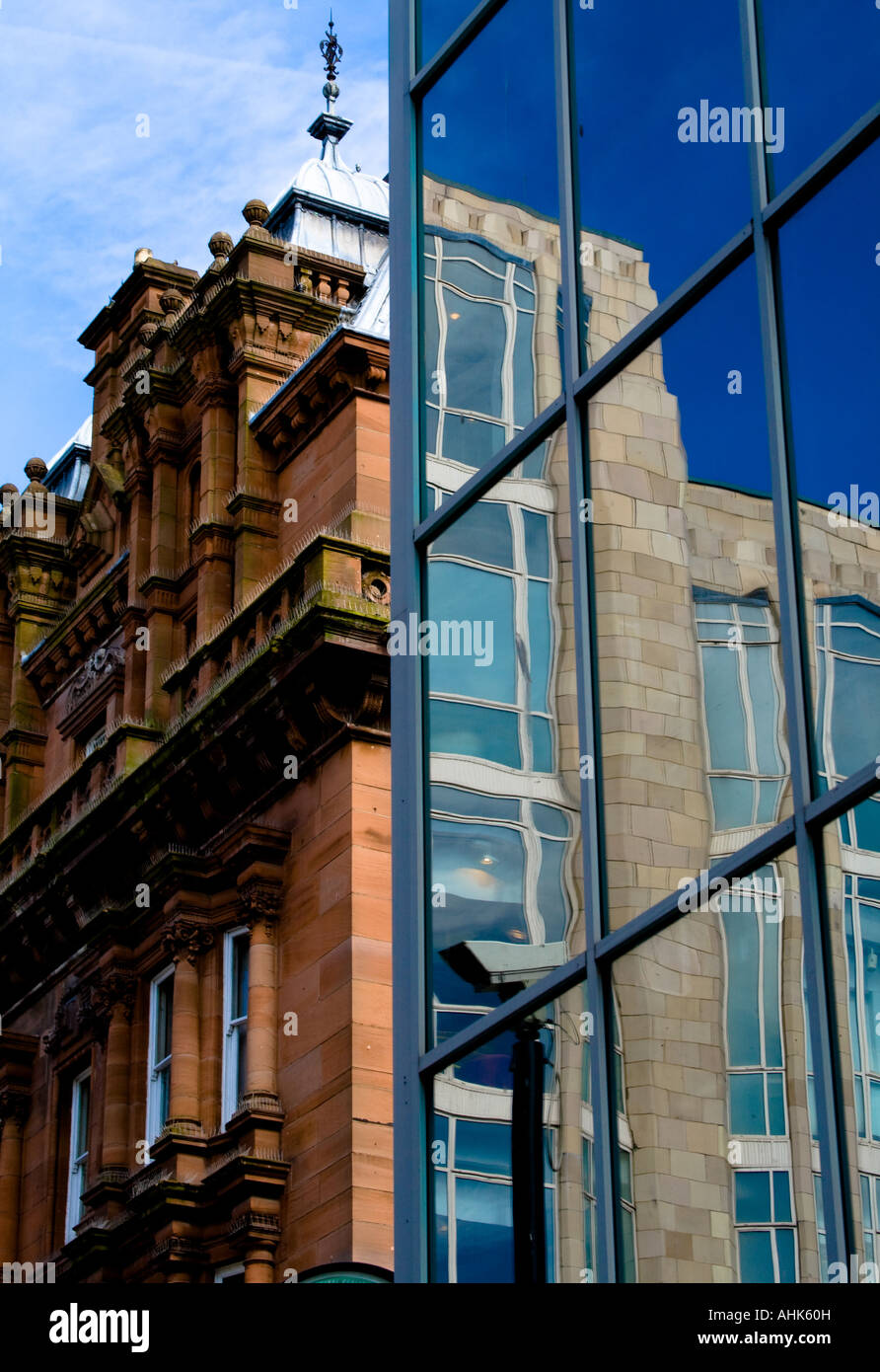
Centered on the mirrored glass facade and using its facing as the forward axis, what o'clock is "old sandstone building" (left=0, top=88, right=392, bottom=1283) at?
The old sandstone building is roughly at 4 o'clock from the mirrored glass facade.

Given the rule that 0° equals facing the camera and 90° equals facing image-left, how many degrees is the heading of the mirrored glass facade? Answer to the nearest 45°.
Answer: approximately 45°

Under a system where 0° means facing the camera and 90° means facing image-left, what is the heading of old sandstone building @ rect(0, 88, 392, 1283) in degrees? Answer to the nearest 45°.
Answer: approximately 45°

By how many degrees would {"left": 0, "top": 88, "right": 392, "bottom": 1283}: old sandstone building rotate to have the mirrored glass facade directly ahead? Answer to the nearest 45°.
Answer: approximately 45° to its left
